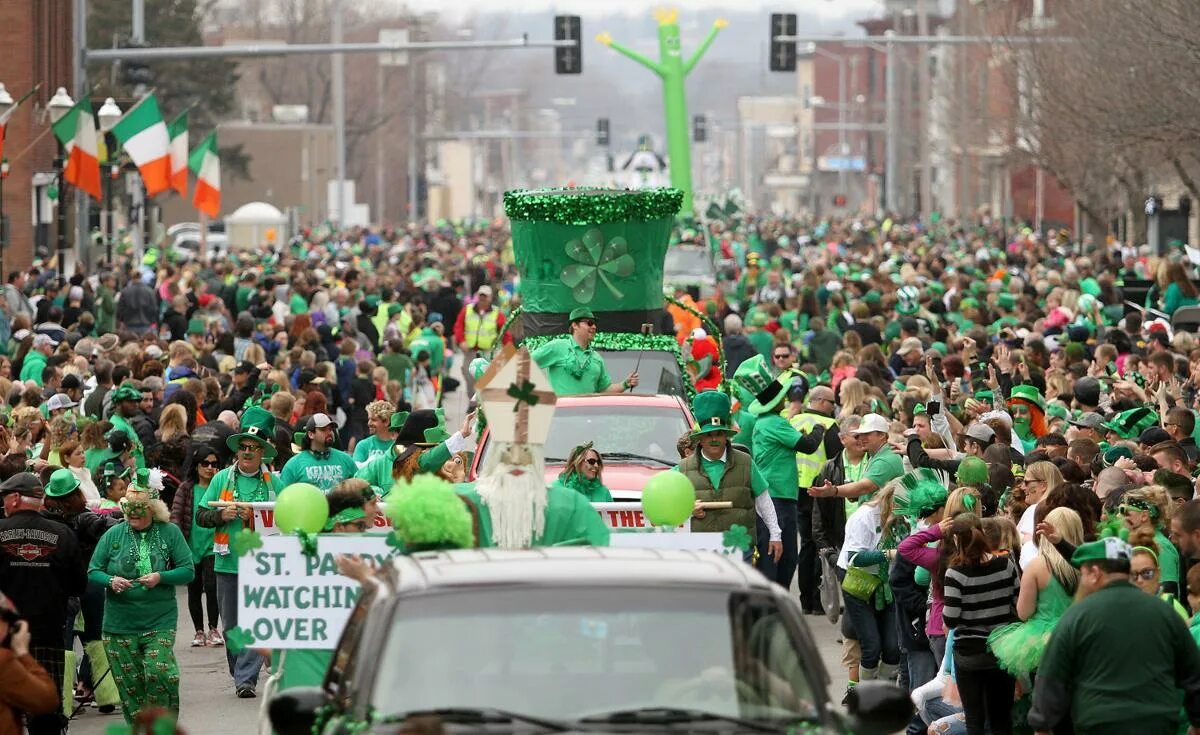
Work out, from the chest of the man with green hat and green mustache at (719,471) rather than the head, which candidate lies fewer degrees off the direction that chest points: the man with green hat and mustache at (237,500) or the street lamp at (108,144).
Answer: the man with green hat and mustache

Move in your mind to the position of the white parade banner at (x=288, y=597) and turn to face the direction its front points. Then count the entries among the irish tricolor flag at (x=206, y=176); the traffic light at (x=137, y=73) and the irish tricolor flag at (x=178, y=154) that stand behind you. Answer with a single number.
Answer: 3

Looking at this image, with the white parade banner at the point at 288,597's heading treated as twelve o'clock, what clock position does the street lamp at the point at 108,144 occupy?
The street lamp is roughly at 6 o'clock from the white parade banner.
